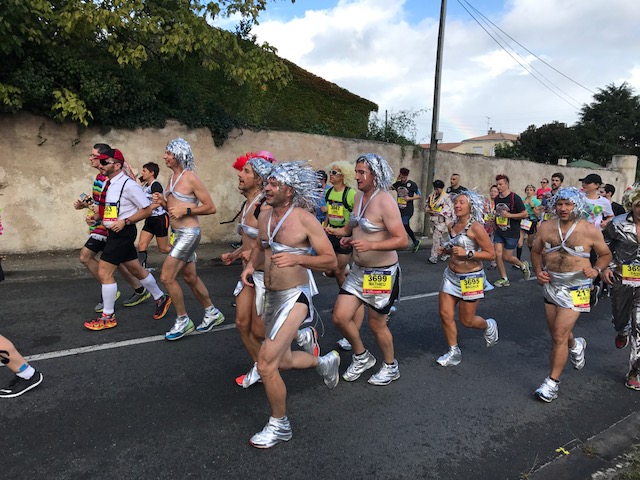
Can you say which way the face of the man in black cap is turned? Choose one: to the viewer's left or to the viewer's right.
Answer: to the viewer's left

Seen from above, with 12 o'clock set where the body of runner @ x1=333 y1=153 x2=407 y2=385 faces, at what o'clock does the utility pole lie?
The utility pole is roughly at 5 o'clock from the runner.

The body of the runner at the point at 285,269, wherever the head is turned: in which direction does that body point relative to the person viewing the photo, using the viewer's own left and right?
facing the viewer and to the left of the viewer

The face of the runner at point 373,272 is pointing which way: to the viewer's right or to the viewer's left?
to the viewer's left

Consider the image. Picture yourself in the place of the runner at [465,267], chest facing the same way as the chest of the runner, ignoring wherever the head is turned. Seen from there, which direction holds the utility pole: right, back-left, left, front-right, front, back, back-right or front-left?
back-right

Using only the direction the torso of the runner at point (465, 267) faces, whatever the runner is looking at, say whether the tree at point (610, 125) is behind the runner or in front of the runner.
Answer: behind

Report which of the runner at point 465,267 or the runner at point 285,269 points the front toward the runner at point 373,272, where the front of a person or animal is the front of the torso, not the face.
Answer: the runner at point 465,267

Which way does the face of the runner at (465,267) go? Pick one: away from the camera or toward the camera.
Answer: toward the camera

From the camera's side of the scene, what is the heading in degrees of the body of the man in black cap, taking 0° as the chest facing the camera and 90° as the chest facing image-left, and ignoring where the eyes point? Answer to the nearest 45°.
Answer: approximately 45°

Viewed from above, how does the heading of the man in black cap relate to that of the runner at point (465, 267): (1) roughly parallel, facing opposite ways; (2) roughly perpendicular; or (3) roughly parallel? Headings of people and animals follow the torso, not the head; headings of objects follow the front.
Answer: roughly parallel

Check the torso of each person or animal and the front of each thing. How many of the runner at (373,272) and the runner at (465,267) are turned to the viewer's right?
0

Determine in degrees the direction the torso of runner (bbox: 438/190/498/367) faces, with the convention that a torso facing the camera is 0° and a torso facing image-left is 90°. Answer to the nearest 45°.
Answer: approximately 45°

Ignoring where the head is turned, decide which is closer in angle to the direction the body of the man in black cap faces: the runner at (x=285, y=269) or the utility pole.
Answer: the runner

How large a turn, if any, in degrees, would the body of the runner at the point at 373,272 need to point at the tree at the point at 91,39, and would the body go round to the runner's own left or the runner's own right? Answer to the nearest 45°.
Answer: approximately 90° to the runner's own right

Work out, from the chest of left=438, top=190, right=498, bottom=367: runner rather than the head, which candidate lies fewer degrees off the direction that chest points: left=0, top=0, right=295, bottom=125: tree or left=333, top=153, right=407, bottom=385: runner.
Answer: the runner
